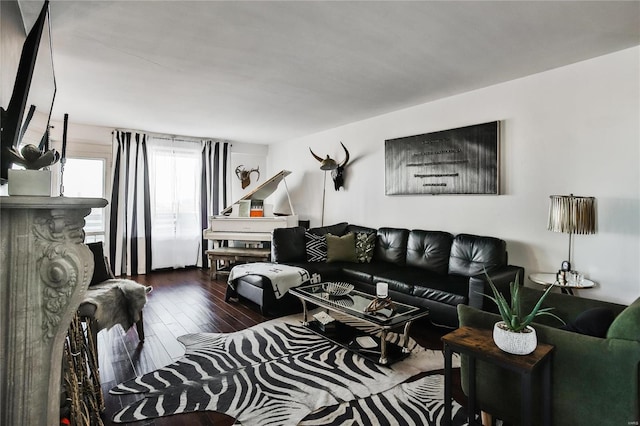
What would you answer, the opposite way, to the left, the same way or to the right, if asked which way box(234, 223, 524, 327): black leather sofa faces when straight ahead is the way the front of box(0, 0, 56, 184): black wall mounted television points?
the opposite way

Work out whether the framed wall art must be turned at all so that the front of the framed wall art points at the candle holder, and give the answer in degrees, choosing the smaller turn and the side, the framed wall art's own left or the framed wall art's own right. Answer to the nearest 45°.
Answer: approximately 45° to the framed wall art's own left

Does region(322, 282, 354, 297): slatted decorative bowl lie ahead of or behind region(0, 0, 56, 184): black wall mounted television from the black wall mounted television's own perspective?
ahead

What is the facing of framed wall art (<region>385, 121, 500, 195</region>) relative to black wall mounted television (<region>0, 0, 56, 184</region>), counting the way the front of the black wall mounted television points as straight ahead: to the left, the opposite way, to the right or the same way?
the opposite way

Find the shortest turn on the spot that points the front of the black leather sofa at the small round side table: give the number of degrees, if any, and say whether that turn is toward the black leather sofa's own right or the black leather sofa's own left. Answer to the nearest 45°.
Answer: approximately 90° to the black leather sofa's own left

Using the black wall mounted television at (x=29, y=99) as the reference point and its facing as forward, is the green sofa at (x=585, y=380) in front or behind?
in front

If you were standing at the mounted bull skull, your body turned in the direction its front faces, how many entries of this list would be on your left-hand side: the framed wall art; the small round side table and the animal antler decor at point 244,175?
2

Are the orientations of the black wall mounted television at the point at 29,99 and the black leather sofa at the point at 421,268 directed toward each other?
yes

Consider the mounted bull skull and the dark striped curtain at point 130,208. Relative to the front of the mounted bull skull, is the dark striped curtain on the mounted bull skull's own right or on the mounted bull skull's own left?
on the mounted bull skull's own right

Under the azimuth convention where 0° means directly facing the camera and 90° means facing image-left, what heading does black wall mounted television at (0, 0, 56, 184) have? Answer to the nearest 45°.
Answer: approximately 270°

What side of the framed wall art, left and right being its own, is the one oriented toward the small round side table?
left

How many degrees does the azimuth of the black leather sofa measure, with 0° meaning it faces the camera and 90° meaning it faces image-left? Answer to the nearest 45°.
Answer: approximately 45°
